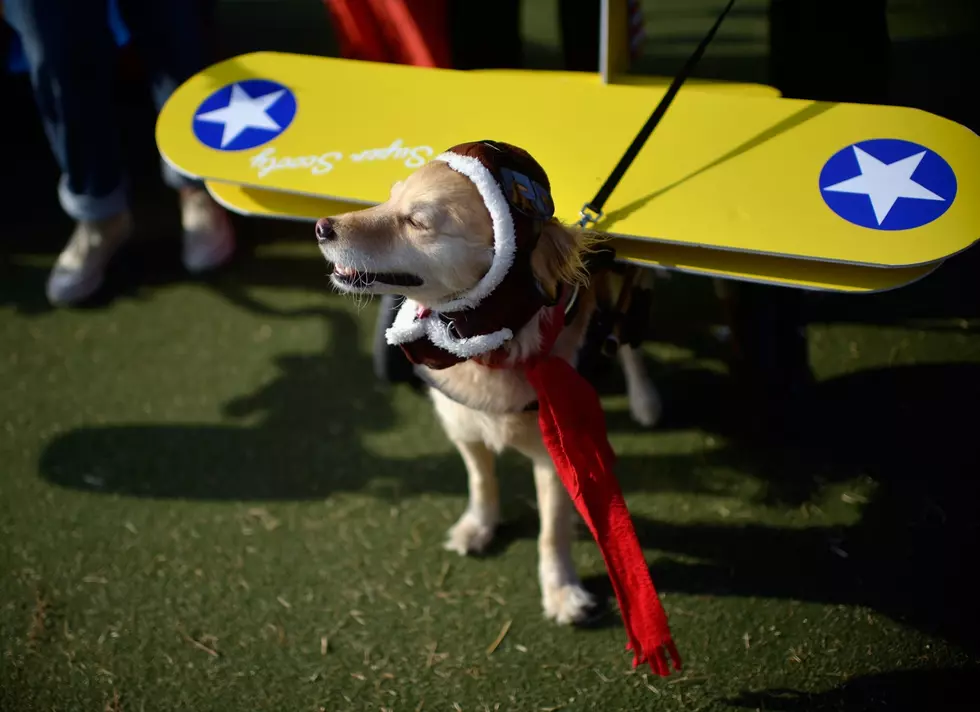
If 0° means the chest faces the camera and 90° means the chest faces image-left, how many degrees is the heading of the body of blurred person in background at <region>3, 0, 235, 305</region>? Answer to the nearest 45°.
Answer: approximately 0°

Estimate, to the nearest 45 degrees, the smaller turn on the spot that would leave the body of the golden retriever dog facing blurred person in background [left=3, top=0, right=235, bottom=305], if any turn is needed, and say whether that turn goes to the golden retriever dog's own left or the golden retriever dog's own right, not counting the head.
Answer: approximately 90° to the golden retriever dog's own right

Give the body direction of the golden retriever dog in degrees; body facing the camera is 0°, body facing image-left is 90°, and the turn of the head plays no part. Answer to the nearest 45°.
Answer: approximately 45°
